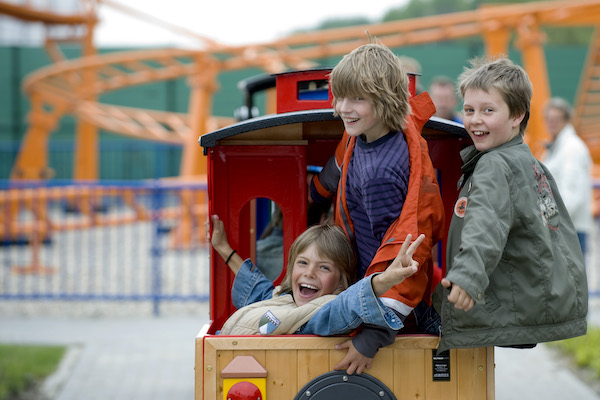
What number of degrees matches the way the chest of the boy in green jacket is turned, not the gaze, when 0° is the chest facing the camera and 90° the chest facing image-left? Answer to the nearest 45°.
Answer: approximately 90°

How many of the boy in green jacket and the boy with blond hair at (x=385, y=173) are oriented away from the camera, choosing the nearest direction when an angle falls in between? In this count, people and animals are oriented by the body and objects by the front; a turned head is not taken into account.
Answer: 0

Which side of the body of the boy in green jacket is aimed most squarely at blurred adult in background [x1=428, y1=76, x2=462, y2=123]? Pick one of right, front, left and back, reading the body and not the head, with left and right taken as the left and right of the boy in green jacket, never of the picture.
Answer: right

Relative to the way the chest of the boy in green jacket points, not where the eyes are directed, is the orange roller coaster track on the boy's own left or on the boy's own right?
on the boy's own right
